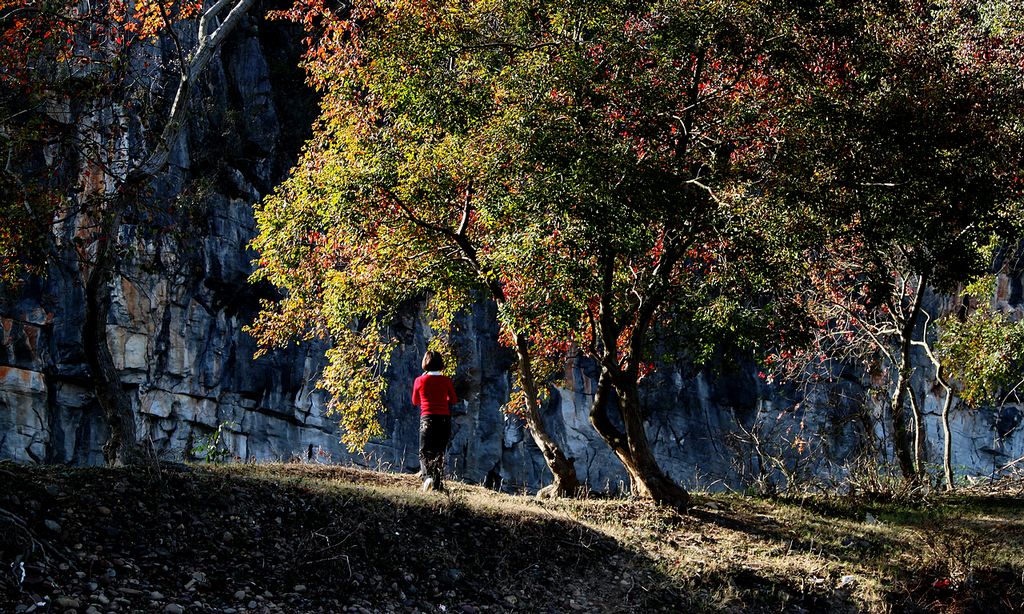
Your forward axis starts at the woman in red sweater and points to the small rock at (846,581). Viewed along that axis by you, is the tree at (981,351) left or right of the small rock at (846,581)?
left

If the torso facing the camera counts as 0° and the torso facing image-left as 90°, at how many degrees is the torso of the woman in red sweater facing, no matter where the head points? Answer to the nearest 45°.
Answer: approximately 180°

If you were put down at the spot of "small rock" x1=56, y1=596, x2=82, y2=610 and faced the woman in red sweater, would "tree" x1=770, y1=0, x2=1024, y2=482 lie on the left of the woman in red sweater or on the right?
right

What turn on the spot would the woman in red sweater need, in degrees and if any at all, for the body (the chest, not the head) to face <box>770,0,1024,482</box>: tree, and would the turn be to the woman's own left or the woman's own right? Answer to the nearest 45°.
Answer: approximately 90° to the woman's own right

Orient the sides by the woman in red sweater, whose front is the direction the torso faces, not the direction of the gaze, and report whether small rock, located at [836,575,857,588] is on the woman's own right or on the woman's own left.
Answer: on the woman's own right

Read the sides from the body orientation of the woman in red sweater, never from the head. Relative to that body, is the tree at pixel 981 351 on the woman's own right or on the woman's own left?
on the woman's own right
